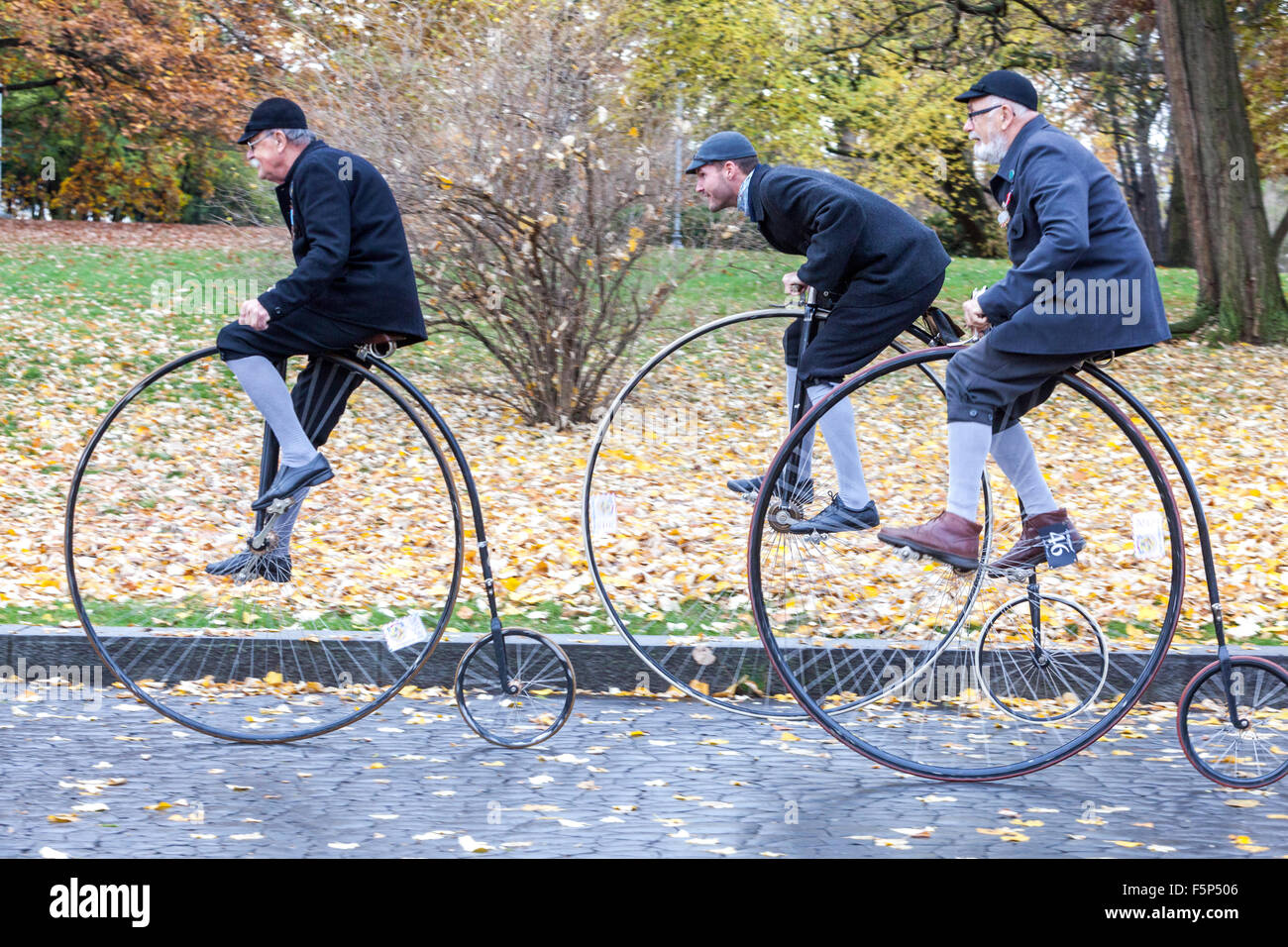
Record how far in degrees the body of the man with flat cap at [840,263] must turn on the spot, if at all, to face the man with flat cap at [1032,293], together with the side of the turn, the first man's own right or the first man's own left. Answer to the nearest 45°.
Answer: approximately 135° to the first man's own left

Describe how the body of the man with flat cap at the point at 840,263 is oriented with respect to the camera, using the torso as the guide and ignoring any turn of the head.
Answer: to the viewer's left

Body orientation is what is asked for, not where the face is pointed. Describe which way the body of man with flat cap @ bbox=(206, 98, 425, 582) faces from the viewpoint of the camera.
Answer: to the viewer's left

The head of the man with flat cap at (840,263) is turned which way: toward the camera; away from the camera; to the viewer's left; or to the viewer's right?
to the viewer's left

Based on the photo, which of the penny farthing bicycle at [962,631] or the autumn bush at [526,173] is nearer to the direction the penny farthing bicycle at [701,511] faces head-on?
the autumn bush

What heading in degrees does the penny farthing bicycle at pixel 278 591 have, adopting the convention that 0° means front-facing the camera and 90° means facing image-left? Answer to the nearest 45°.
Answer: approximately 90°

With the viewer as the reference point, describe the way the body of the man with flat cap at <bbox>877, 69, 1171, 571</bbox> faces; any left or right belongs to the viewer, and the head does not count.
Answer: facing to the left of the viewer

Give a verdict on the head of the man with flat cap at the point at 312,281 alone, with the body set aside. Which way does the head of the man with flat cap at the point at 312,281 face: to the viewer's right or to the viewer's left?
to the viewer's left

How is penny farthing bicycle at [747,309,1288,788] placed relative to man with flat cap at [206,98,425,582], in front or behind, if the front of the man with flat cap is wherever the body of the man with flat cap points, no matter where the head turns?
behind

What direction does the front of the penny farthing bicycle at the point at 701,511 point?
to the viewer's left

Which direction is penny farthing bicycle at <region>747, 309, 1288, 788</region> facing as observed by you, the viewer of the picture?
facing to the left of the viewer

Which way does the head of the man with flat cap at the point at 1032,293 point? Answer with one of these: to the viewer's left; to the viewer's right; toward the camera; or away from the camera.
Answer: to the viewer's left
